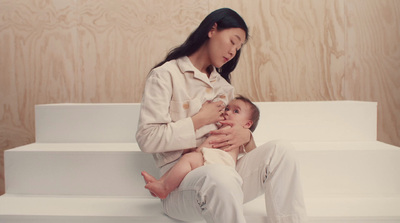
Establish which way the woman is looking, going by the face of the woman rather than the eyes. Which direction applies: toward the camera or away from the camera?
toward the camera

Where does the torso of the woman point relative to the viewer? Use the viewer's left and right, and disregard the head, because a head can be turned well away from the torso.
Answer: facing the viewer and to the right of the viewer
